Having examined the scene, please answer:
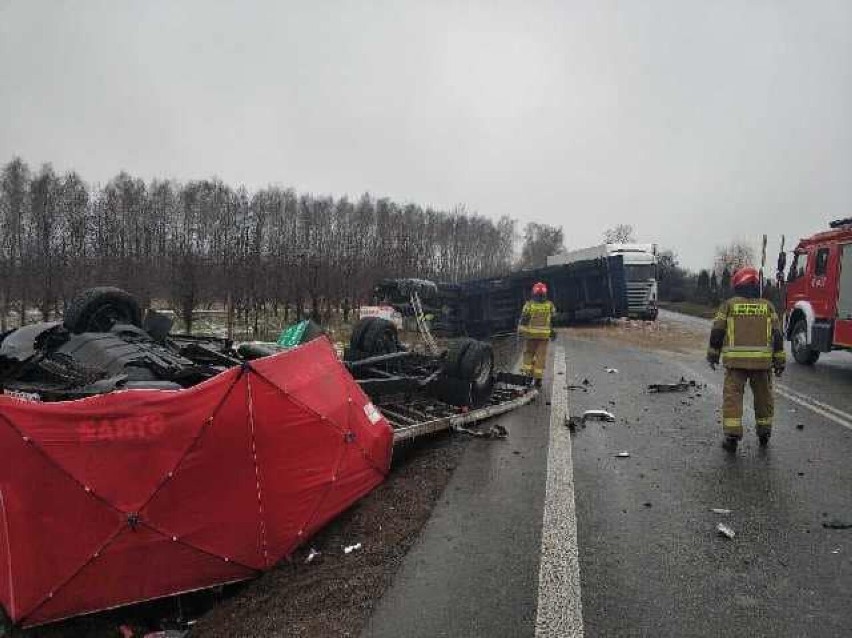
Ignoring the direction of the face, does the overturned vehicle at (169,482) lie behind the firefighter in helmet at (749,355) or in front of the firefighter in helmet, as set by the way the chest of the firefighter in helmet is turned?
behind

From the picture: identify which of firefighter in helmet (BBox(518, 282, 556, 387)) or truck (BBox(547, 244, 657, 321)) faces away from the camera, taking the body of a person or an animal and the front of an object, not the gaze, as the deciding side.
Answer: the firefighter in helmet

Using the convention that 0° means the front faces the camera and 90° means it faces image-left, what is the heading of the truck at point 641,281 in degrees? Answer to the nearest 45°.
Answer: approximately 315°

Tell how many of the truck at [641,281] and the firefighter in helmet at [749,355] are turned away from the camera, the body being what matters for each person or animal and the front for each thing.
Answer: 1

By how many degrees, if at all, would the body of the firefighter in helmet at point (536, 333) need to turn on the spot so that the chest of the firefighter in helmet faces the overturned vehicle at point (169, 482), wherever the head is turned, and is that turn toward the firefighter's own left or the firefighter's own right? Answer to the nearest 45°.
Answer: approximately 180°

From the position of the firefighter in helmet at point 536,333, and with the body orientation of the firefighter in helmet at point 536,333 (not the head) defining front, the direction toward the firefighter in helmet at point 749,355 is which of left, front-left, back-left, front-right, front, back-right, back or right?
back-right

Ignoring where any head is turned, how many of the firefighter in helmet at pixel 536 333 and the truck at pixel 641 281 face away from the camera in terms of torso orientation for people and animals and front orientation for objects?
1

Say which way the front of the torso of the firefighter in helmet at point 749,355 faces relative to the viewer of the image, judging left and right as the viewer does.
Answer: facing away from the viewer

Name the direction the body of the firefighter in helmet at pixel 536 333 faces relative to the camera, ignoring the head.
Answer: away from the camera

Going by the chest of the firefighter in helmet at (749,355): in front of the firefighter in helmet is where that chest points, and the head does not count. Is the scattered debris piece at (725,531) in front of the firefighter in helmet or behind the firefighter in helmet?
behind

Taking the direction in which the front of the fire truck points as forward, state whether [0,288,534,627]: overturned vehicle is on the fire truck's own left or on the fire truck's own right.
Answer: on the fire truck's own left

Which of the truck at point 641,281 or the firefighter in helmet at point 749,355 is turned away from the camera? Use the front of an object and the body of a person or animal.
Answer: the firefighter in helmet

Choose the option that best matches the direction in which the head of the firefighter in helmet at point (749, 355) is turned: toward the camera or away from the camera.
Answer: away from the camera
